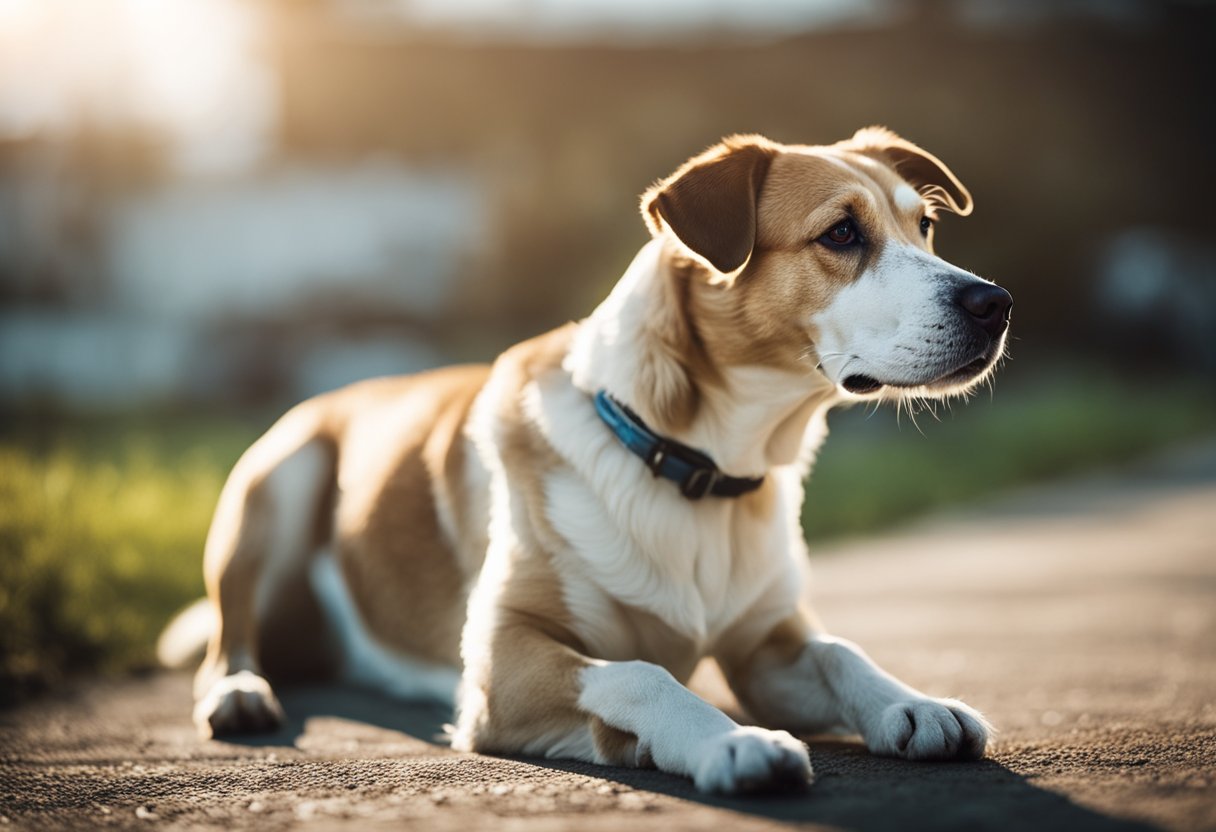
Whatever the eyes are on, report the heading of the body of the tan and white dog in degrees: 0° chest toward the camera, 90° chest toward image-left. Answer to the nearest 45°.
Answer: approximately 315°
